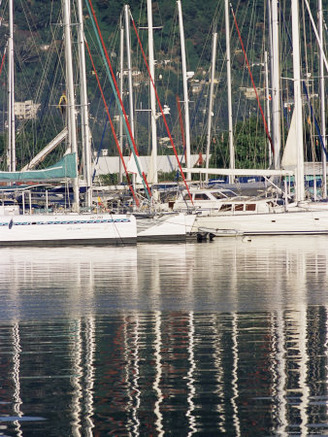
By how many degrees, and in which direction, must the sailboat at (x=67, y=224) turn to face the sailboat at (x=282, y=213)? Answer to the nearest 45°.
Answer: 0° — it already faces it

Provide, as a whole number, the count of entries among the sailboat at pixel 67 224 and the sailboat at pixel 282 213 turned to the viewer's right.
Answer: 2

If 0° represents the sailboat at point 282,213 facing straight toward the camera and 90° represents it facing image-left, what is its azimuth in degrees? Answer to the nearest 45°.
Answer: approximately 270°

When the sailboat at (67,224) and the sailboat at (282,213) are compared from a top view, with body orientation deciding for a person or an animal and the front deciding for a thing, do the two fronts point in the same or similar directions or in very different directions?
same or similar directions

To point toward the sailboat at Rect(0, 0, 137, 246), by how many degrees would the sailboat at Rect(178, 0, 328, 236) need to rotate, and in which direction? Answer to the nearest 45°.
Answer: approximately 135° to its right
